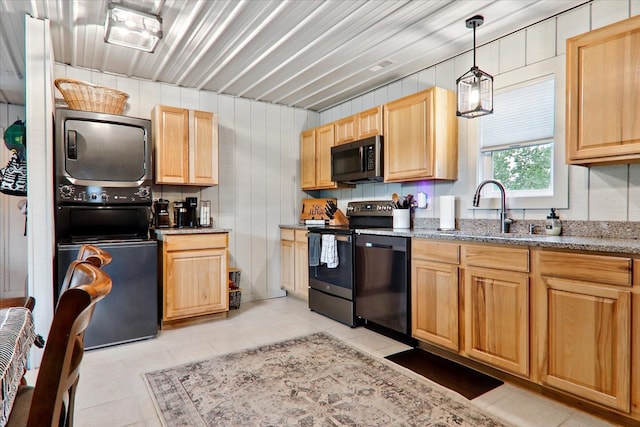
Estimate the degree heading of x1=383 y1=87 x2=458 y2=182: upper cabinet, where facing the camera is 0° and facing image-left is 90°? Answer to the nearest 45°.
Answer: approximately 45°

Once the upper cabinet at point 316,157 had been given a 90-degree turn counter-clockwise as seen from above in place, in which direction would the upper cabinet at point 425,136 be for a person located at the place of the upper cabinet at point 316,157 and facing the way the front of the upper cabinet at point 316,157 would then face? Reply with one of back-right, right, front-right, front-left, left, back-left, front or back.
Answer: front

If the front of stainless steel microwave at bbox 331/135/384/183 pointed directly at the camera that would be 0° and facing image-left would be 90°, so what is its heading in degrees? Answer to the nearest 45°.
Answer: approximately 45°

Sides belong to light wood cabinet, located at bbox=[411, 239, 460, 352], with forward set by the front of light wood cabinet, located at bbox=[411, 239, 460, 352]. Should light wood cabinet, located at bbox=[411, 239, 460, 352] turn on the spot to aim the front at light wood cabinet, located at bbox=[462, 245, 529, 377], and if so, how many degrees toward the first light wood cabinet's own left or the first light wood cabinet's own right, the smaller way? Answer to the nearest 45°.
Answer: approximately 90° to the first light wood cabinet's own left

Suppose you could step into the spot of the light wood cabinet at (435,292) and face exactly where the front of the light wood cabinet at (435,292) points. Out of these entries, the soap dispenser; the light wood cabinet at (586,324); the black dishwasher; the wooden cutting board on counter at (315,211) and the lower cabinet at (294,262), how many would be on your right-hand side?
3

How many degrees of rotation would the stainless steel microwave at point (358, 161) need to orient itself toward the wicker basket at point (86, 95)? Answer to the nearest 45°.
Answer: approximately 45° to its right

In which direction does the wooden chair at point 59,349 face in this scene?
to the viewer's left
